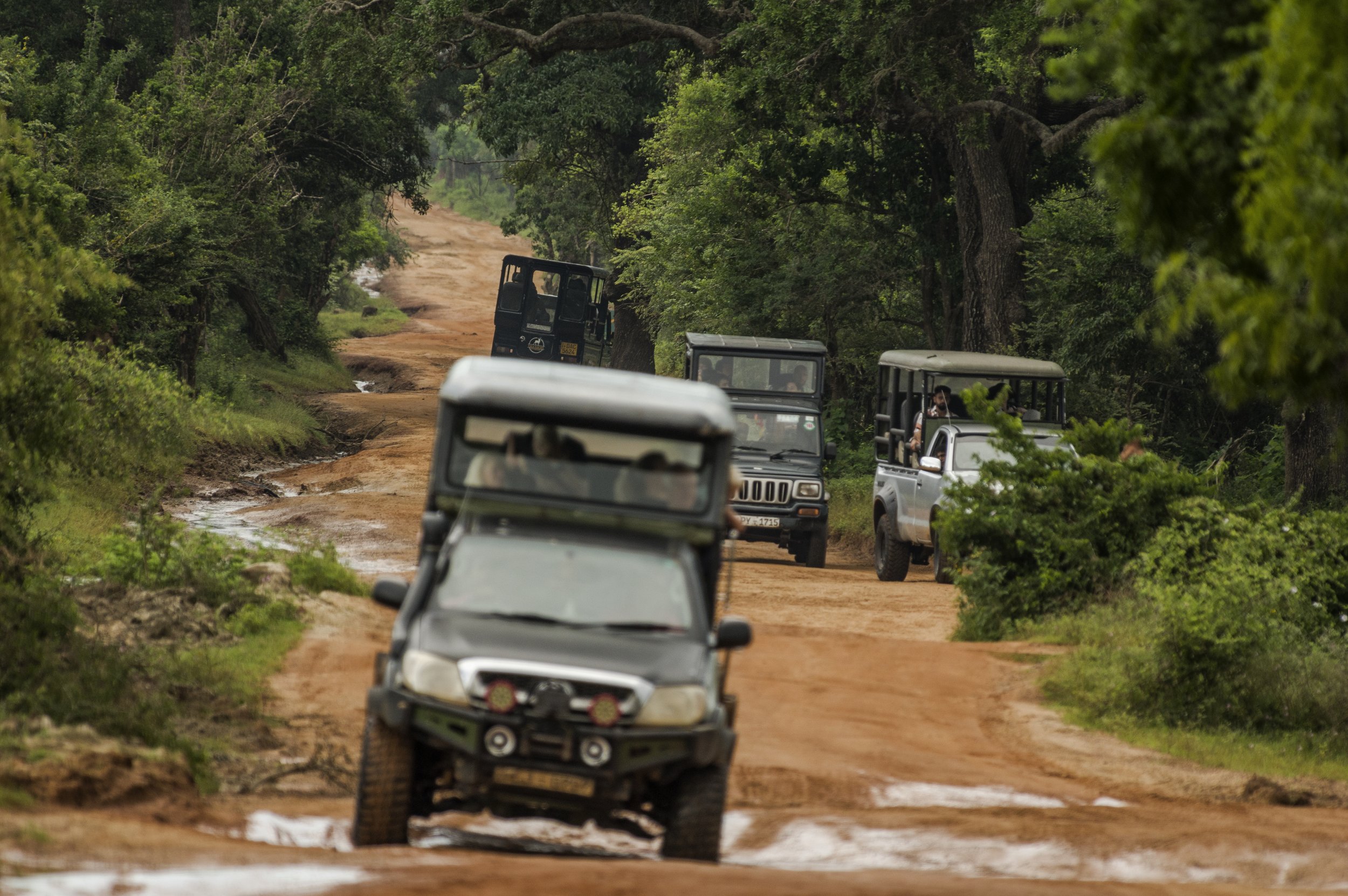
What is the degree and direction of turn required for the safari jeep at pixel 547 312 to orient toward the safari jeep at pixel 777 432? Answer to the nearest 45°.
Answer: approximately 180°

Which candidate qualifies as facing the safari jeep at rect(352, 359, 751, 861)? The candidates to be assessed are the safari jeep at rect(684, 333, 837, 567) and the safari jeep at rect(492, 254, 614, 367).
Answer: the safari jeep at rect(684, 333, 837, 567)

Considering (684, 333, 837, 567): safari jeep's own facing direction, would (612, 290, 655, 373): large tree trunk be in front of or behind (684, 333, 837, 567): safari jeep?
behind

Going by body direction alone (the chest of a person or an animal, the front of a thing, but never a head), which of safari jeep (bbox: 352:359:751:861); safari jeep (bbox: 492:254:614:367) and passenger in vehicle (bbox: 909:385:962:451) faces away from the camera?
safari jeep (bbox: 492:254:614:367)

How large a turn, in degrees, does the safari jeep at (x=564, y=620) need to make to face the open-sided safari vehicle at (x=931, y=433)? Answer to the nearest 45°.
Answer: approximately 180°

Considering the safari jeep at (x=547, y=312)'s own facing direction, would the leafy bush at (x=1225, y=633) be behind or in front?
behind

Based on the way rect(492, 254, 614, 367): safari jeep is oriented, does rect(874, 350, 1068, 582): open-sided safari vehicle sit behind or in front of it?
behind

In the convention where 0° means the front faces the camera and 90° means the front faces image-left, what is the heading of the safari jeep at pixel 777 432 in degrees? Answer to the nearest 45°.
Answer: approximately 0°

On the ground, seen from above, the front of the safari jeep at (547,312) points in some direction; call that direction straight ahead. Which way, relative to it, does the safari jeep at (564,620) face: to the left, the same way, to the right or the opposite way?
the opposite way

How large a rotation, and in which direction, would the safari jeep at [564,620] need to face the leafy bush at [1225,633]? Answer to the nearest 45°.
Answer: approximately 135° to its left

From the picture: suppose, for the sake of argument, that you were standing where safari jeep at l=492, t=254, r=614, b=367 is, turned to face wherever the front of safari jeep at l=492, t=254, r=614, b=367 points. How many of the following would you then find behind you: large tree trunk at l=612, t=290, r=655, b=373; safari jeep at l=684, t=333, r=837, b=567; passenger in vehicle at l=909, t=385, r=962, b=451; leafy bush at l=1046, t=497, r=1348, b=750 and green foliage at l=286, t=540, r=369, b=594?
4

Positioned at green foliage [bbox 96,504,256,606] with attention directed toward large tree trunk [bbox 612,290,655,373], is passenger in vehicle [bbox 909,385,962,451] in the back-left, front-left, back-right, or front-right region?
front-right

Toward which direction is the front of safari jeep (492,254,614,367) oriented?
away from the camera

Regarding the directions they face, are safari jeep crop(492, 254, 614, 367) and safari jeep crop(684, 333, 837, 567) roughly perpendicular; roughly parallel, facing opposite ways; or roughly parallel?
roughly parallel, facing opposite ways

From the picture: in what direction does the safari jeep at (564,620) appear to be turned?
toward the camera

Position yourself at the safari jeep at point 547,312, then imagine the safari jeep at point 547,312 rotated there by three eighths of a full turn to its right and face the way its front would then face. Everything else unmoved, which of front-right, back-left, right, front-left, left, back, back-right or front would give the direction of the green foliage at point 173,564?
front-right

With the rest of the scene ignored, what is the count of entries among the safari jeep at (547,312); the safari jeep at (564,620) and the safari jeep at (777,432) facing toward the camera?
2
